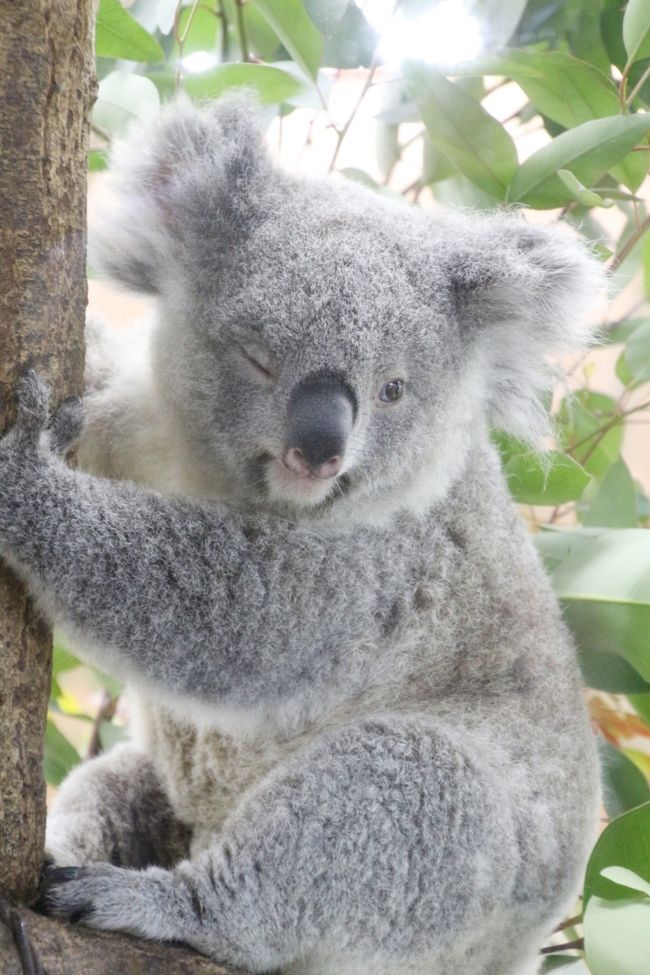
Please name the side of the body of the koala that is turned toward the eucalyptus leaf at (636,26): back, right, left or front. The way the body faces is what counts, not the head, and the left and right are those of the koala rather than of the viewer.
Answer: back

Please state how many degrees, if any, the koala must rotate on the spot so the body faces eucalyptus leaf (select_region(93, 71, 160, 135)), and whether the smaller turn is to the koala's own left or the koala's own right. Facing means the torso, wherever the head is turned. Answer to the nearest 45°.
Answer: approximately 90° to the koala's own right

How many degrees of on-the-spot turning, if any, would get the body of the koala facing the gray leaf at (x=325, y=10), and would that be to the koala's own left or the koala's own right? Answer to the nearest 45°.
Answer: approximately 135° to the koala's own right

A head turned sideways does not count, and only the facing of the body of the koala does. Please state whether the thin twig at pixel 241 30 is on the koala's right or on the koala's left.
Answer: on the koala's right

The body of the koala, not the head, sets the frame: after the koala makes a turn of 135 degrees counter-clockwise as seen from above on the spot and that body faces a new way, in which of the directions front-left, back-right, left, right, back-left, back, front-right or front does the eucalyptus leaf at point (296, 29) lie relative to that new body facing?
left

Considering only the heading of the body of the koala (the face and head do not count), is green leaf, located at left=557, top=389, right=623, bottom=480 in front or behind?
behind

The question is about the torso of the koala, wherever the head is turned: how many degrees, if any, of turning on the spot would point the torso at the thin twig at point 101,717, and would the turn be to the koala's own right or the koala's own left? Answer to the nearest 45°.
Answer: approximately 90° to the koala's own right

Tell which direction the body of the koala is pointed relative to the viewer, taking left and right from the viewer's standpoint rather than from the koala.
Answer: facing the viewer and to the left of the viewer
